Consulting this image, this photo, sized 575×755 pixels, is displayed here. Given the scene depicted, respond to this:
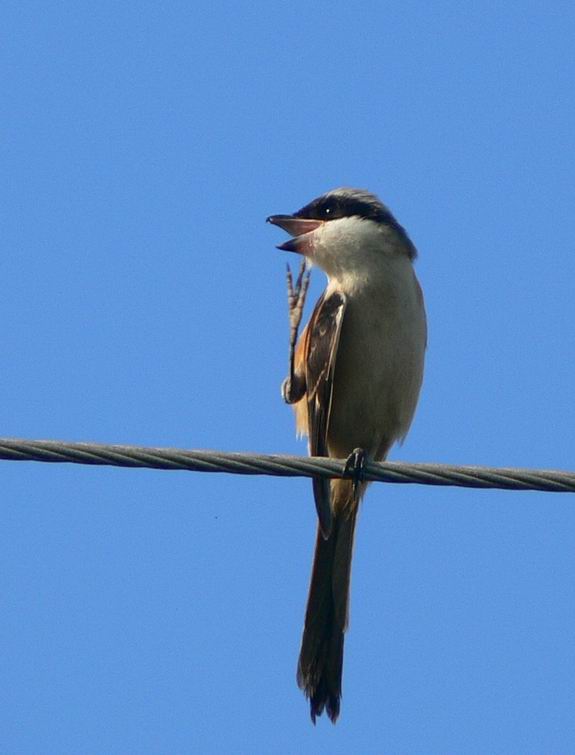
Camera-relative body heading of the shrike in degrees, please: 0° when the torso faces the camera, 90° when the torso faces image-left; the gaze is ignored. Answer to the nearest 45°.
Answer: approximately 315°
